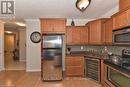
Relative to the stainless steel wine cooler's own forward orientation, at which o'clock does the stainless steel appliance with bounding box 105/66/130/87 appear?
The stainless steel appliance is roughly at 10 o'clock from the stainless steel wine cooler.

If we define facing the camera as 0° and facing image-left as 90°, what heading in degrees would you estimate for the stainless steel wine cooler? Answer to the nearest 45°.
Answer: approximately 45°

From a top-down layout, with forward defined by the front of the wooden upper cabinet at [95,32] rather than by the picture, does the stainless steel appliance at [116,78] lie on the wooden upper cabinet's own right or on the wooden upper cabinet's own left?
on the wooden upper cabinet's own left

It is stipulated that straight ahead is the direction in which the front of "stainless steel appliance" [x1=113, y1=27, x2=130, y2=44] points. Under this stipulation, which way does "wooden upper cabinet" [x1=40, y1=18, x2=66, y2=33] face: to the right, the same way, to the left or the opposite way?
to the left

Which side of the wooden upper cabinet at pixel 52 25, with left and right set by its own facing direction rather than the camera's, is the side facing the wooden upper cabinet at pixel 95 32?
left

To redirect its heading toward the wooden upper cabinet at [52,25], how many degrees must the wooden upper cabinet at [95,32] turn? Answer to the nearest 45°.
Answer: approximately 45° to its right

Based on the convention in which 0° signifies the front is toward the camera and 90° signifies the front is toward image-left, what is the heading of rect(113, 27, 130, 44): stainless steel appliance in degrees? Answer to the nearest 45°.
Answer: approximately 45°
